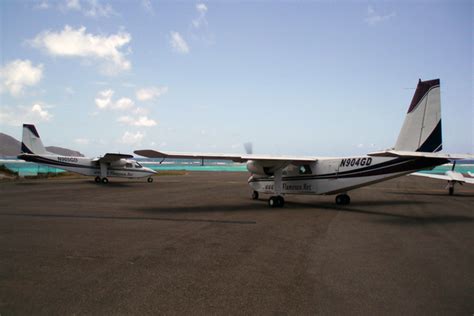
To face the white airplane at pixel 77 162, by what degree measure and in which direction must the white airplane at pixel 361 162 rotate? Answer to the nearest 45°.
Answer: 0° — it already faces it

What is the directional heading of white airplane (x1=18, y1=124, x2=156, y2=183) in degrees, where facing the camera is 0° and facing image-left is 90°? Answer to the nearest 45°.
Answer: approximately 270°

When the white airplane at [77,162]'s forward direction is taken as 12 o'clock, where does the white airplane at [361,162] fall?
the white airplane at [361,162] is roughly at 2 o'clock from the white airplane at [77,162].

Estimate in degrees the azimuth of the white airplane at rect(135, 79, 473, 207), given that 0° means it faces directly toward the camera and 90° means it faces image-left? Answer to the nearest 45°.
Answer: approximately 135°

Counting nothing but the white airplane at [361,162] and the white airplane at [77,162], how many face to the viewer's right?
1
